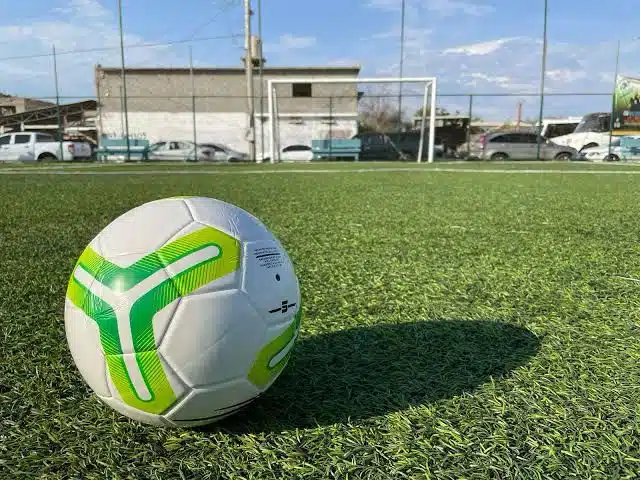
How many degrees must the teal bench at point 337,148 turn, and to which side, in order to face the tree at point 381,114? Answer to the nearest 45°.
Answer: approximately 135° to its left

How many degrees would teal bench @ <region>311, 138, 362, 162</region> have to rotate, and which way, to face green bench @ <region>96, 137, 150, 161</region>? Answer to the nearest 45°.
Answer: approximately 90° to its right

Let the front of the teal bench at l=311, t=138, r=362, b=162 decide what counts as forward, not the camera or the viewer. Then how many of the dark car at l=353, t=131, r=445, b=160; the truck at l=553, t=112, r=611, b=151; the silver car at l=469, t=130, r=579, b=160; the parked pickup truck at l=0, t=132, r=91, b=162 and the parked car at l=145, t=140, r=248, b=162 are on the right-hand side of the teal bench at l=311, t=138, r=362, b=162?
2

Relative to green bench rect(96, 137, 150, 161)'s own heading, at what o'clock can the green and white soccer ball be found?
The green and white soccer ball is roughly at 12 o'clock from the green bench.

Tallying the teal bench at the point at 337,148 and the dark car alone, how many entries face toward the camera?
1
